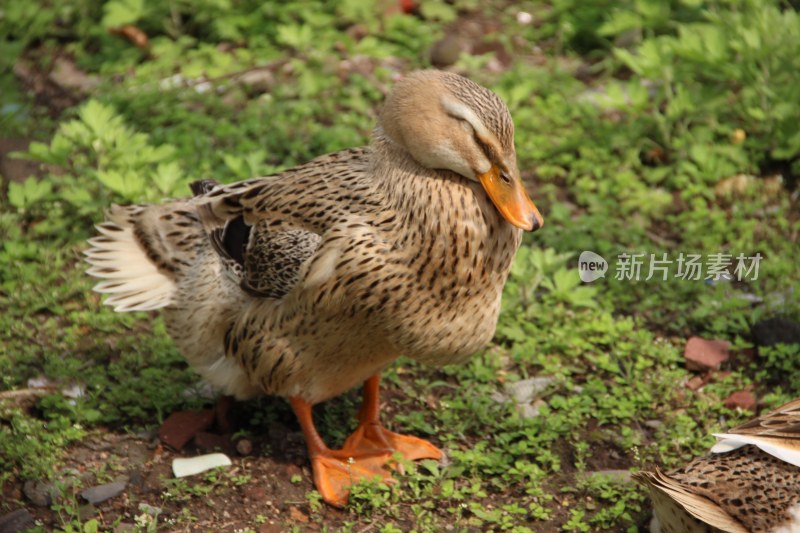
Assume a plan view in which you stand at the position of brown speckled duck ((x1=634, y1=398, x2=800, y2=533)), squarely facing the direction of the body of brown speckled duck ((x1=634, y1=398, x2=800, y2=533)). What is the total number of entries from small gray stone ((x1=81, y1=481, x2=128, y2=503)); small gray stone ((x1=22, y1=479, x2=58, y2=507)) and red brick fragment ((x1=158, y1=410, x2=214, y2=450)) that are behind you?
3

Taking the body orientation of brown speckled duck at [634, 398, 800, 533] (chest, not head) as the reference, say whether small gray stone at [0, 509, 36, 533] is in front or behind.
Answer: behind

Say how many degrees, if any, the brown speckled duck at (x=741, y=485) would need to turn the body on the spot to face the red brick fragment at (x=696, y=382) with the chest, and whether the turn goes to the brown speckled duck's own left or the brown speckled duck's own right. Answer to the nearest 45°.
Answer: approximately 90° to the brown speckled duck's own left

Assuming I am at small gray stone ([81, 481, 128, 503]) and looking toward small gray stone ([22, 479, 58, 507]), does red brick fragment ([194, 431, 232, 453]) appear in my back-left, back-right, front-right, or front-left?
back-right

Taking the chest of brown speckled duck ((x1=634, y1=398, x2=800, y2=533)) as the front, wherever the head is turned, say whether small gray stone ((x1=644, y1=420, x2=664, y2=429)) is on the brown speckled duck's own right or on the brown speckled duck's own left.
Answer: on the brown speckled duck's own left

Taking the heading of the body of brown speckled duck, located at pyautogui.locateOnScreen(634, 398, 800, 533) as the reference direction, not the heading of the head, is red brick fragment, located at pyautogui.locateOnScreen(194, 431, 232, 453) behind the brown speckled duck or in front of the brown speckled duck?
behind

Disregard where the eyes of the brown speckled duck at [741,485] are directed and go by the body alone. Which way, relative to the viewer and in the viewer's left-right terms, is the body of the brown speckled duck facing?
facing to the right of the viewer

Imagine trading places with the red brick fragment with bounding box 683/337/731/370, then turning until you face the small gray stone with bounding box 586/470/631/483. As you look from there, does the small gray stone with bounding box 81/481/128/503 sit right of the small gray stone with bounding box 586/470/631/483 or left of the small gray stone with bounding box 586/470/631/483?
right

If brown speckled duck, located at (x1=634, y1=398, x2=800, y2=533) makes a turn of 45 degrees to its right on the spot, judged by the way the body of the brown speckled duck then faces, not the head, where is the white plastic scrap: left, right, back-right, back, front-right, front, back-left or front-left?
back-right

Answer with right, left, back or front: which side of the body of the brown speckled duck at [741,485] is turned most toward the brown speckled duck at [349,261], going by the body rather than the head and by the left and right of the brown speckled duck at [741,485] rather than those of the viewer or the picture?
back
